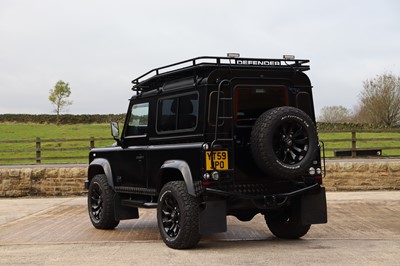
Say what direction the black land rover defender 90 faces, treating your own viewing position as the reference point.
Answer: facing away from the viewer and to the left of the viewer

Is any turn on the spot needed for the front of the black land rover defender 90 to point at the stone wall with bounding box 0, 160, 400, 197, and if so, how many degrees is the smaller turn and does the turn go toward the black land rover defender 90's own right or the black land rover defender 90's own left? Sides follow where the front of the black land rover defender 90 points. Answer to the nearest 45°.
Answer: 0° — it already faces it
